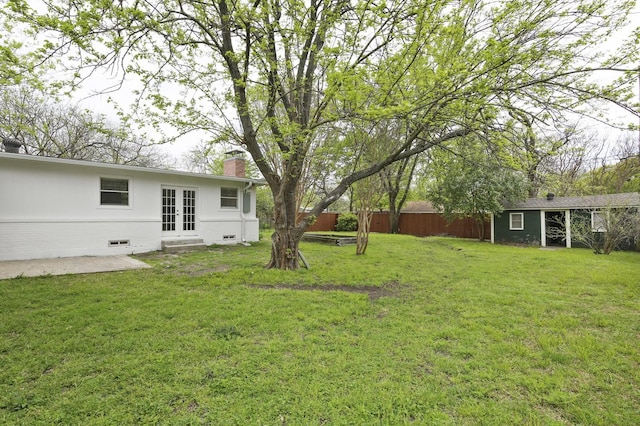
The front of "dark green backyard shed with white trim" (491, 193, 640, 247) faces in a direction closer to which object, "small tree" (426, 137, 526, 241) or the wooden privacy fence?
the small tree

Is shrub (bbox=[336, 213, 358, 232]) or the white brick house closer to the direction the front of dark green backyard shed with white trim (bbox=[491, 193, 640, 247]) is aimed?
the white brick house

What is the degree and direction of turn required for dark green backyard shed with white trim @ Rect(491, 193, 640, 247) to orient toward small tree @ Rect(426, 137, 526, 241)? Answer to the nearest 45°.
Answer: approximately 45° to its right

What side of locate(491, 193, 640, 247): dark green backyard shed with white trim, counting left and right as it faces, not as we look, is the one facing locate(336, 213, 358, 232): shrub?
right

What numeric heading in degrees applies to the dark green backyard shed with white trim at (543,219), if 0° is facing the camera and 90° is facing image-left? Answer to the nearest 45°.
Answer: approximately 0°

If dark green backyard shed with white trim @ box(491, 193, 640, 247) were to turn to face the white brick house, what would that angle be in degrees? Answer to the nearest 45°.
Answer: approximately 45° to its right

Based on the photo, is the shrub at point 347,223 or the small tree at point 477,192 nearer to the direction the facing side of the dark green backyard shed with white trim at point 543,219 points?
the small tree

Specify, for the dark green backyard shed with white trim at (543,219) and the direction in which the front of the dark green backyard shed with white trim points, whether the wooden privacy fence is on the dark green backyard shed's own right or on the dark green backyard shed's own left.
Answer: on the dark green backyard shed's own right
